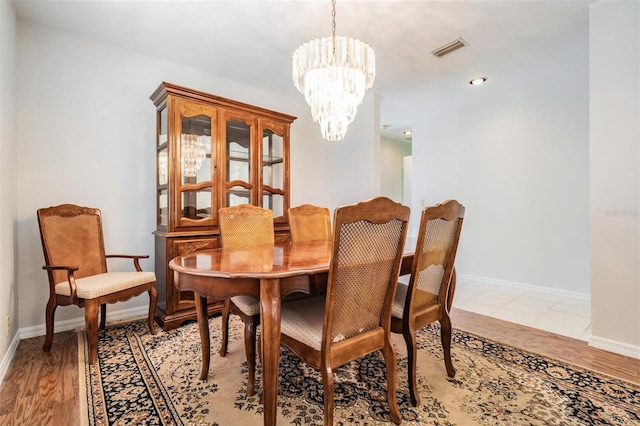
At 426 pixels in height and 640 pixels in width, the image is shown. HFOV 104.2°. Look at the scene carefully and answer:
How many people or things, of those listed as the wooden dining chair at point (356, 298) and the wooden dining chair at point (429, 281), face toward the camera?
0

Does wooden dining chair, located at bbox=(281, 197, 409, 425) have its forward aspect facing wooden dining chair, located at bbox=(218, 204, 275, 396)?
yes

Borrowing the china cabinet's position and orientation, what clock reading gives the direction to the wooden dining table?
The wooden dining table is roughly at 1 o'clock from the china cabinet.

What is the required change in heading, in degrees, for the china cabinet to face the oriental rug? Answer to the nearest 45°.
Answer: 0° — it already faces it

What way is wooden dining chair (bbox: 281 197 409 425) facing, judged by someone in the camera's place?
facing away from the viewer and to the left of the viewer

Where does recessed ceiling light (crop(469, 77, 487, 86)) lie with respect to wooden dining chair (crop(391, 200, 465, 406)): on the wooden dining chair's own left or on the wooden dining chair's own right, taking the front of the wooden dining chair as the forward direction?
on the wooden dining chair's own right

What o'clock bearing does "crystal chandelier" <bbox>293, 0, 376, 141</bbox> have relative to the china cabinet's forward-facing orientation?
The crystal chandelier is roughly at 12 o'clock from the china cabinet.

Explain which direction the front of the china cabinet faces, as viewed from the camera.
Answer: facing the viewer and to the right of the viewer

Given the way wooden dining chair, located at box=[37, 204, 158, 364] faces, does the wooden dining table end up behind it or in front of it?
in front

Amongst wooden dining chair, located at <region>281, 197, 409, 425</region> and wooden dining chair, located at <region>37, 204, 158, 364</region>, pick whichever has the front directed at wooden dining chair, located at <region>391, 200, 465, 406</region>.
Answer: wooden dining chair, located at <region>37, 204, 158, 364</region>

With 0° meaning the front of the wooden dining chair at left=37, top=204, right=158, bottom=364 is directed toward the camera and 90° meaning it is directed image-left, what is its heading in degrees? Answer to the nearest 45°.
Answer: approximately 315°

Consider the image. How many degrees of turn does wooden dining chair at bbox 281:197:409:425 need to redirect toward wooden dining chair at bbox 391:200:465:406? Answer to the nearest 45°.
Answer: approximately 90° to its right

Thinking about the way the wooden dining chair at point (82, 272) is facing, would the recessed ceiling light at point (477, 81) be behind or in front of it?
in front

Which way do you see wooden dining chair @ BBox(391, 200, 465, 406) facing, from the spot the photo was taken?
facing away from the viewer and to the left of the viewer
